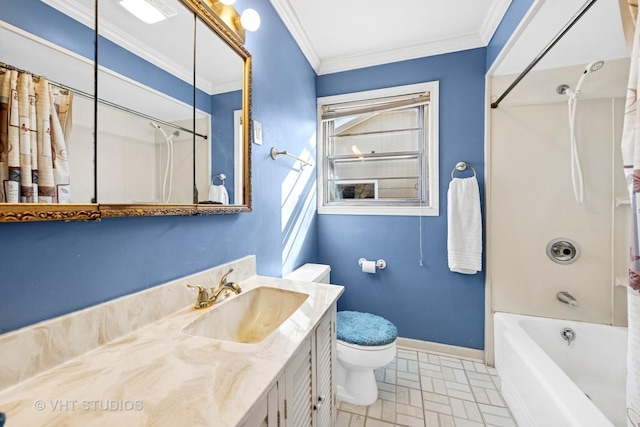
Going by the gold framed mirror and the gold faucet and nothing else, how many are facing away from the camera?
0

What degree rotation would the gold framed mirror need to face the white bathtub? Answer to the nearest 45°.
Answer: approximately 45° to its left

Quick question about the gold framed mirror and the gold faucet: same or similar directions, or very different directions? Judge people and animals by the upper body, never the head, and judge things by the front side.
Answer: same or similar directions

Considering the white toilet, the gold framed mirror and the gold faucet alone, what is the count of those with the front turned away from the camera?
0

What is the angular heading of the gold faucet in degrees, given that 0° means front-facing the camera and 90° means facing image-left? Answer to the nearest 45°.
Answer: approximately 315°

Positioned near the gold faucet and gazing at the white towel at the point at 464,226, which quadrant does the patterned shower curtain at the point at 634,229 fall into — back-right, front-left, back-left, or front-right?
front-right

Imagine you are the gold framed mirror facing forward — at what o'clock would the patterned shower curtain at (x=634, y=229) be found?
The patterned shower curtain is roughly at 12 o'clock from the gold framed mirror.

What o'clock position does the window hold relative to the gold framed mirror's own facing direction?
The window is roughly at 10 o'clock from the gold framed mirror.

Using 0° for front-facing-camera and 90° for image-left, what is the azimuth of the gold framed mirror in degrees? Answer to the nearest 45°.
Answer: approximately 315°
